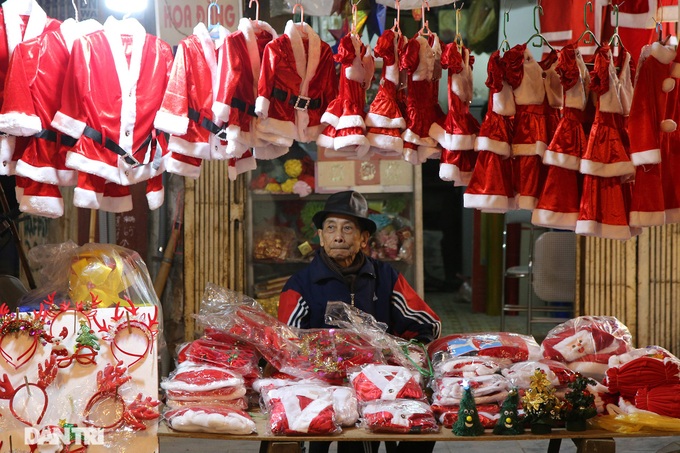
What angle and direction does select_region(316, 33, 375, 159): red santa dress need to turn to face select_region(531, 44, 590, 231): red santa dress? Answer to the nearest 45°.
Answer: approximately 45° to its left

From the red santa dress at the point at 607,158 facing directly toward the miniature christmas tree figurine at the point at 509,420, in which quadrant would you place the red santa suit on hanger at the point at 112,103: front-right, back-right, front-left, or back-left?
front-right

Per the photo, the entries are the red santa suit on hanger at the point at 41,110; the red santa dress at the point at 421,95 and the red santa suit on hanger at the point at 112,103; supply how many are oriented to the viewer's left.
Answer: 0

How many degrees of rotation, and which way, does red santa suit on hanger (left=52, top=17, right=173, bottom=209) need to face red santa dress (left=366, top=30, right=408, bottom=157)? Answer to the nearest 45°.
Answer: approximately 90° to its left

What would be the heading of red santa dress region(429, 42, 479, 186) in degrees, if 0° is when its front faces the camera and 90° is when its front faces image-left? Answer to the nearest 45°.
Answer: approximately 315°

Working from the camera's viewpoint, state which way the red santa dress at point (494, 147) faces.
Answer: facing the viewer and to the right of the viewer

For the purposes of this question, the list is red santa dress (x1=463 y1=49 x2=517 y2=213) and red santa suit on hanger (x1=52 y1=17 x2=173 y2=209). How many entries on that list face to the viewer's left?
0

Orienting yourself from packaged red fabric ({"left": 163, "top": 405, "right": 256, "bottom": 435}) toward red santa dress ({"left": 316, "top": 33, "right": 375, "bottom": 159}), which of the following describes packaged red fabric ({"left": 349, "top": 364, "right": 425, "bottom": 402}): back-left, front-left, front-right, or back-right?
front-right

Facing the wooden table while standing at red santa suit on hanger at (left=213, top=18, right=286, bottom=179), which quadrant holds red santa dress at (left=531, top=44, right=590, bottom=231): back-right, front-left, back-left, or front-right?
front-left

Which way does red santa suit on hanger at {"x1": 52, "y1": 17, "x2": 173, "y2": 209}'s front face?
toward the camera

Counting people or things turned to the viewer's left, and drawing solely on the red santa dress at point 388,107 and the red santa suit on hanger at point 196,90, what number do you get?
0

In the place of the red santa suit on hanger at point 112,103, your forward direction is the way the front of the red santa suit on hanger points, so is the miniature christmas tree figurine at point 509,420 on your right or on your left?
on your left
